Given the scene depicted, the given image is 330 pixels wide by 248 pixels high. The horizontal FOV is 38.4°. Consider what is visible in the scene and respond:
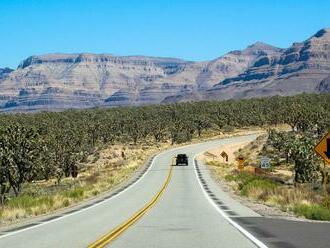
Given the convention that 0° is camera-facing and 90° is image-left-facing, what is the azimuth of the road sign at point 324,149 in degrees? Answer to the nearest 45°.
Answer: approximately 0°
